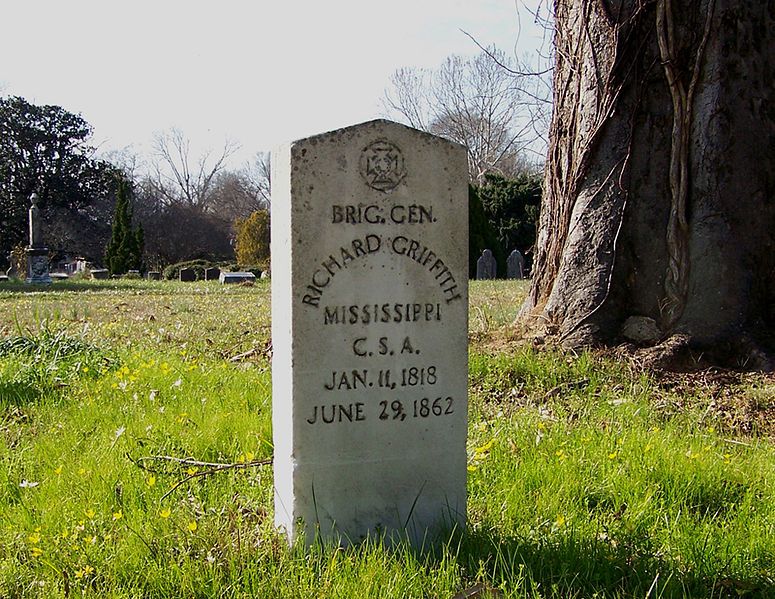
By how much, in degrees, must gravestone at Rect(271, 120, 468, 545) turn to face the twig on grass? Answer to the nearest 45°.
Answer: approximately 135° to its right

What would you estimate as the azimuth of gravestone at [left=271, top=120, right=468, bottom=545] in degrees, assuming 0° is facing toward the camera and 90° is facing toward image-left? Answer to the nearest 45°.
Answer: approximately 0°

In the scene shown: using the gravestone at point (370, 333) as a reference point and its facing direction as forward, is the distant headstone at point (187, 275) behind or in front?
behind

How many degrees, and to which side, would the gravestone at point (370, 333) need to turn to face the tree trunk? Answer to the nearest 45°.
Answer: approximately 135° to its left

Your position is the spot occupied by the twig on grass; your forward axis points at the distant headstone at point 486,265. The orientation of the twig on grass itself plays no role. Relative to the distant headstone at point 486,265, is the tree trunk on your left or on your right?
right

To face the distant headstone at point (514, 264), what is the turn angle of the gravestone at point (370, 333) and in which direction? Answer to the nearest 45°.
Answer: approximately 180°

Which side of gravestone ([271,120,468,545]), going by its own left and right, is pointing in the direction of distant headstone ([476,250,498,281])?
back
